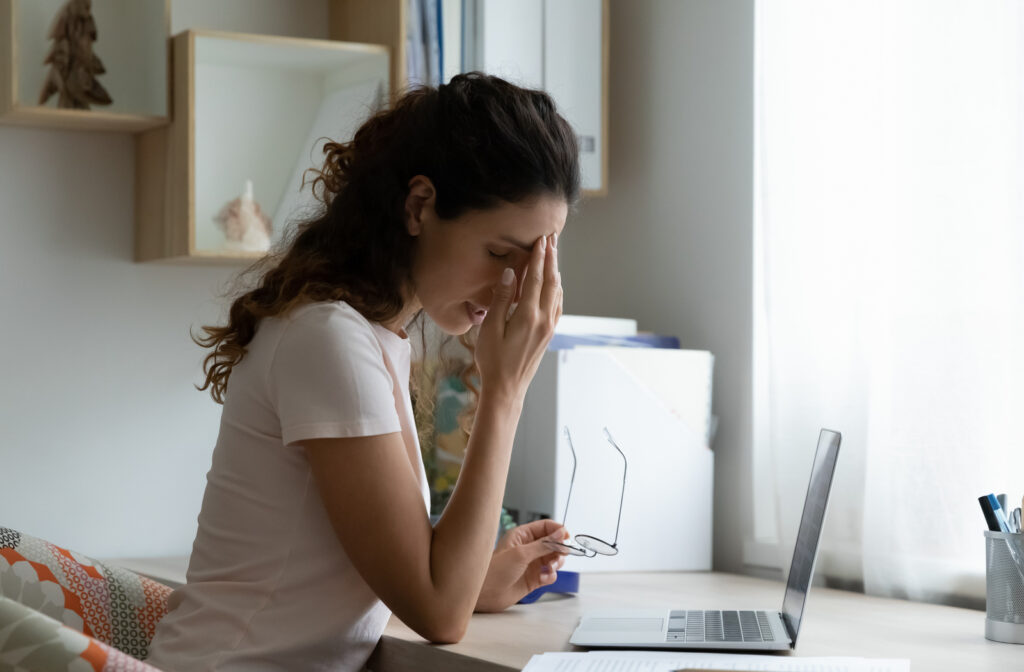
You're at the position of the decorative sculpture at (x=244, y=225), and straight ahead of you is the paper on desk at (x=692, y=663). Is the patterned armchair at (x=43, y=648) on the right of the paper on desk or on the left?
right

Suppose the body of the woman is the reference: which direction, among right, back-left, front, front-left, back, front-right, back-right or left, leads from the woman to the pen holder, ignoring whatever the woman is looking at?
front

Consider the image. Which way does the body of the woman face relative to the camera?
to the viewer's right

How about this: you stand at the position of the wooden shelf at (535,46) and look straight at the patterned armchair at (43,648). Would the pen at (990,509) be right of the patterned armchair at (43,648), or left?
left

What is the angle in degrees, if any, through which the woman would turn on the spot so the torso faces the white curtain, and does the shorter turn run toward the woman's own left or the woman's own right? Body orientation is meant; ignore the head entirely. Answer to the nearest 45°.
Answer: approximately 45° to the woman's own left

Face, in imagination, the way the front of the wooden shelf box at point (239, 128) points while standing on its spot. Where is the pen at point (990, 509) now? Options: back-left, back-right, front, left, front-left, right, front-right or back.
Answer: front

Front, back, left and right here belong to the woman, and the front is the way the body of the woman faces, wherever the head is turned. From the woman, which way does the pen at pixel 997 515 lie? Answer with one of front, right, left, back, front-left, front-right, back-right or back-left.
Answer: front

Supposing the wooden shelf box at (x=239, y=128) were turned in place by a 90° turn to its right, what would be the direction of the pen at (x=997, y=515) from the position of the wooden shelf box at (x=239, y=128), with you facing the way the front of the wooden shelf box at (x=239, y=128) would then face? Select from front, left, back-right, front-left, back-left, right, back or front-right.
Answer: left

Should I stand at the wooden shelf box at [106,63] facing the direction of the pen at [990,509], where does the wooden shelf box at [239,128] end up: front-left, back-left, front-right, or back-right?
front-left

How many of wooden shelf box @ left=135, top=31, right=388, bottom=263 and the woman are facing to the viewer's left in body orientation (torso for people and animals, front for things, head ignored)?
0

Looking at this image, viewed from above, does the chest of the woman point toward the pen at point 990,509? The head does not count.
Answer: yes

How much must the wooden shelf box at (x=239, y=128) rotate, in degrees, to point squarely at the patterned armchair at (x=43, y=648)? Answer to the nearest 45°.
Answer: approximately 45° to its right

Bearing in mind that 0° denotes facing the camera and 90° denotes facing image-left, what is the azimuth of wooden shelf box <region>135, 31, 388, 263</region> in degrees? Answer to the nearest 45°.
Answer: approximately 315°

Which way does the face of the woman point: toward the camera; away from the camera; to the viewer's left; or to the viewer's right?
to the viewer's right

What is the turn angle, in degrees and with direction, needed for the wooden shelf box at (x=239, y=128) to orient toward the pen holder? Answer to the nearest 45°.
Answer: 0° — it already faces it

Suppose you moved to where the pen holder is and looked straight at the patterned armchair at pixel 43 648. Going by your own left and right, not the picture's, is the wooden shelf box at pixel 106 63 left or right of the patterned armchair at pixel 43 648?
right

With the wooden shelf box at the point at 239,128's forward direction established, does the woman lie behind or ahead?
ahead
